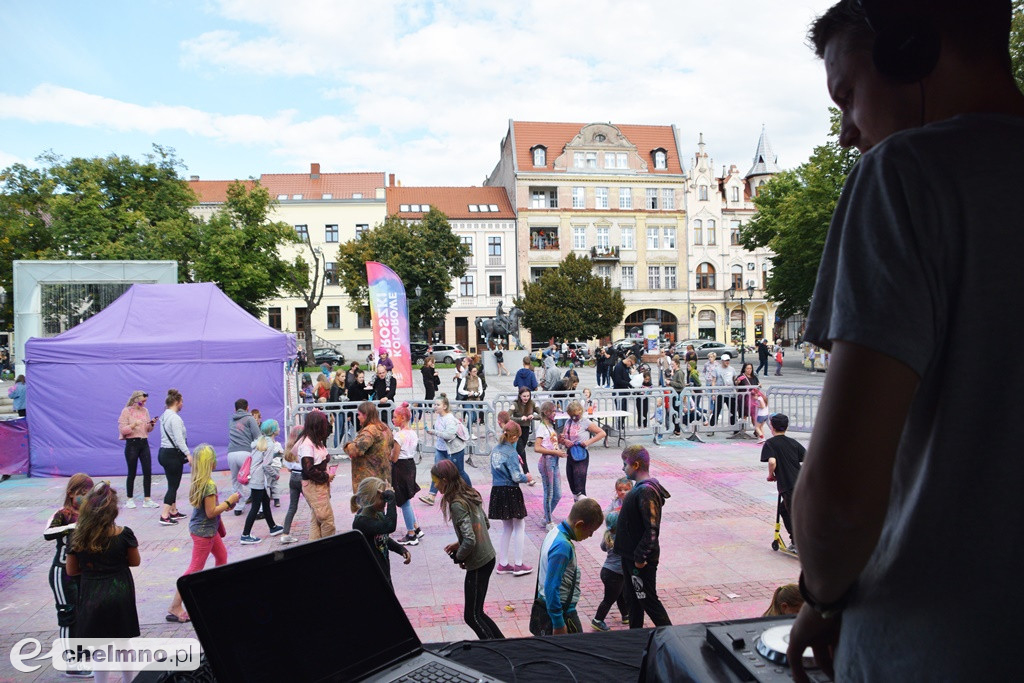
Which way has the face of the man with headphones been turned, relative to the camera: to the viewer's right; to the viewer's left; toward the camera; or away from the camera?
to the viewer's left

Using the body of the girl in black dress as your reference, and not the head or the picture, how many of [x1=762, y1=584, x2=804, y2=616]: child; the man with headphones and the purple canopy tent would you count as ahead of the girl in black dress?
1

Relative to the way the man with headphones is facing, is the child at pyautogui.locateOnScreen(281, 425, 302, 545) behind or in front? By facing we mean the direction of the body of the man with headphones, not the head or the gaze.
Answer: in front

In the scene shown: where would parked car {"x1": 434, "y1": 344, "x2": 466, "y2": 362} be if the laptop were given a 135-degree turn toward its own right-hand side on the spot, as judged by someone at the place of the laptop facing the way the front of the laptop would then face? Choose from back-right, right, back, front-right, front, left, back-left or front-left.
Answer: right

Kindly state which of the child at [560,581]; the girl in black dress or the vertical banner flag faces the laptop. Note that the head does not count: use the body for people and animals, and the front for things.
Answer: the vertical banner flag
